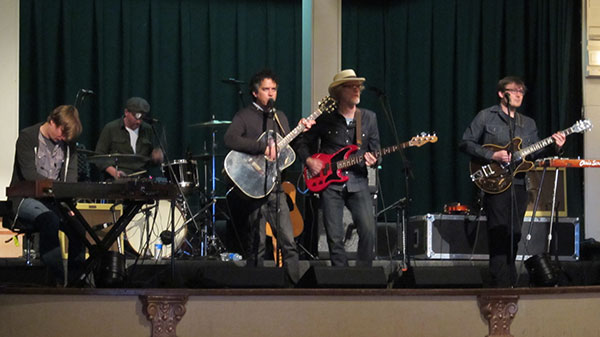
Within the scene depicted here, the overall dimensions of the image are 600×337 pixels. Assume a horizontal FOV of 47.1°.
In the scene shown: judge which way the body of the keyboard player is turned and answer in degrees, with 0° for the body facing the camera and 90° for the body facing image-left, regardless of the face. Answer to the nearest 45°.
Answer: approximately 315°

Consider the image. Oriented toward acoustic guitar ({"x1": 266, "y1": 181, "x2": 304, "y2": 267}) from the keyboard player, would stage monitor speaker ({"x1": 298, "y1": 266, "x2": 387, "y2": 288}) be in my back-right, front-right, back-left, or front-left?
front-right

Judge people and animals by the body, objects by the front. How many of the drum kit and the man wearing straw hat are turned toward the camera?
2

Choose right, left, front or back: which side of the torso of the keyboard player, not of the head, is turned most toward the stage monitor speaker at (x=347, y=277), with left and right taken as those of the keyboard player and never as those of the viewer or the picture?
front

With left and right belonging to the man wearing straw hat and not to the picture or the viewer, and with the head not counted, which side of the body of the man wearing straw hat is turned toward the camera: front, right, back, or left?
front

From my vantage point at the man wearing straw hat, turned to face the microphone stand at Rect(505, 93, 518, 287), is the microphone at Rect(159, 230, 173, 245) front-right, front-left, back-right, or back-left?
back-left

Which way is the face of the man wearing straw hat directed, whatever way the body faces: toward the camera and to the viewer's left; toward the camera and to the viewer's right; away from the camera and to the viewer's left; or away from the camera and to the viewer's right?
toward the camera and to the viewer's right

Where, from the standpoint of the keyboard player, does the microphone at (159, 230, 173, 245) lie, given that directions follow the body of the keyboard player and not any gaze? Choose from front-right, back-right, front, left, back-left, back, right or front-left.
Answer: left

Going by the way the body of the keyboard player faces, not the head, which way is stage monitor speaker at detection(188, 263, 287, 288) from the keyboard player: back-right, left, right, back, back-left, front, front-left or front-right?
front

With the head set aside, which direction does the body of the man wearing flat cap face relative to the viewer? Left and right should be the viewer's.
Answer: facing the viewer and to the right of the viewer

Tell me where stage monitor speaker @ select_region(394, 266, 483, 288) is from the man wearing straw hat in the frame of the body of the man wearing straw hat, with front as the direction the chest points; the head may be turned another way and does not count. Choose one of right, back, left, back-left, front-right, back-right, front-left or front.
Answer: front-left
